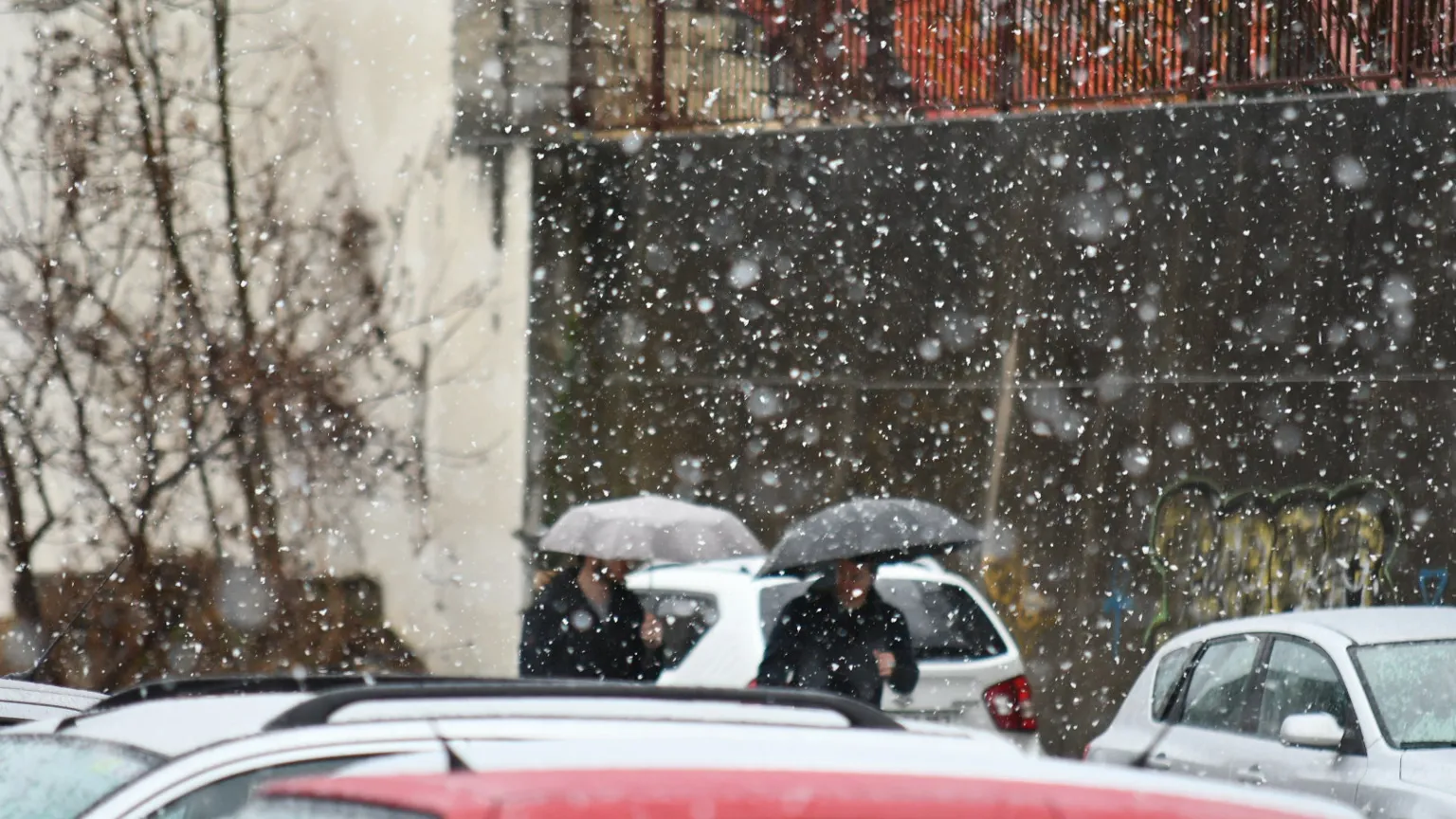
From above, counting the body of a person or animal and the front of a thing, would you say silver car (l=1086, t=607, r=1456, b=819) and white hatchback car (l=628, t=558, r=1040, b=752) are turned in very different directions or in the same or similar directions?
very different directions

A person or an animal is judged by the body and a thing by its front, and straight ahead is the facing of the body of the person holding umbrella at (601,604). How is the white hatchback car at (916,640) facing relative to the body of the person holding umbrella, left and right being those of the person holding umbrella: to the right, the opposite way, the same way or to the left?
the opposite way

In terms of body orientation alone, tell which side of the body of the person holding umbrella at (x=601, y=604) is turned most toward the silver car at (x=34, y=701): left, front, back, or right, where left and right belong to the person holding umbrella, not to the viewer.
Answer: right

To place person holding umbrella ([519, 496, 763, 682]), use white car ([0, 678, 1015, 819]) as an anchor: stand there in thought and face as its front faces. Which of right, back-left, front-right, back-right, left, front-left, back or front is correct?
back-right

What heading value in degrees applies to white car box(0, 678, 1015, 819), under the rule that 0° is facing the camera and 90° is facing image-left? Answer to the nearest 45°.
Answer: approximately 45°
